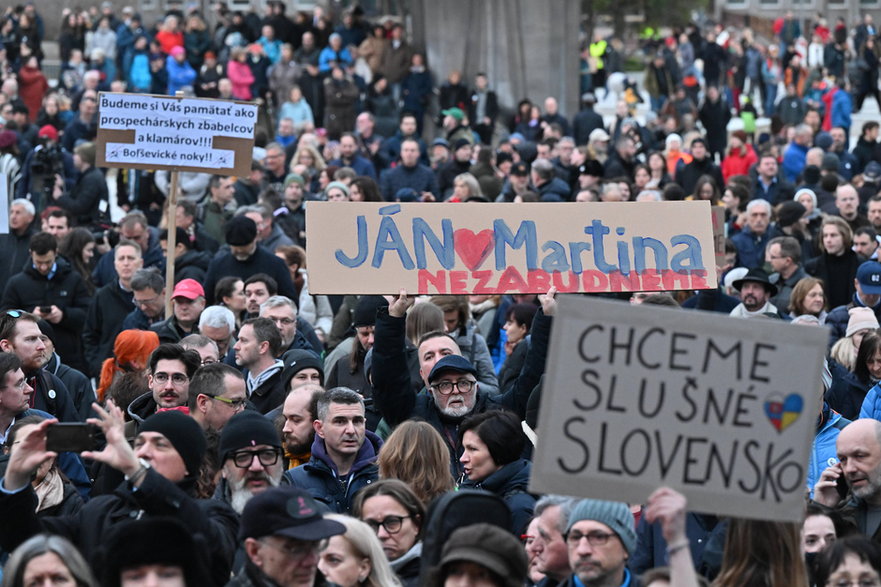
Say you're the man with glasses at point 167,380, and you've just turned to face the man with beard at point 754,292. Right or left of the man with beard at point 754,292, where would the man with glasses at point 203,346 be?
left

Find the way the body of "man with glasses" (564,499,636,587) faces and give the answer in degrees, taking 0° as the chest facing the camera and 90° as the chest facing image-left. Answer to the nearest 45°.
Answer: approximately 45°

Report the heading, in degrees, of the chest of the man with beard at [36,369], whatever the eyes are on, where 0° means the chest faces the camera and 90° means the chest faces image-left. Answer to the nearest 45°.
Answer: approximately 315°

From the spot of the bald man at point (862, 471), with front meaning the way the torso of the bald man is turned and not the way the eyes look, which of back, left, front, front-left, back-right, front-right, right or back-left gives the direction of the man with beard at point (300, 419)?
front-right

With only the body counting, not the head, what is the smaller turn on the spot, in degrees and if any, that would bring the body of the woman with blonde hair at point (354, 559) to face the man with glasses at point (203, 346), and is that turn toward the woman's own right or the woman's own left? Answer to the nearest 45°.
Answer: approximately 135° to the woman's own right

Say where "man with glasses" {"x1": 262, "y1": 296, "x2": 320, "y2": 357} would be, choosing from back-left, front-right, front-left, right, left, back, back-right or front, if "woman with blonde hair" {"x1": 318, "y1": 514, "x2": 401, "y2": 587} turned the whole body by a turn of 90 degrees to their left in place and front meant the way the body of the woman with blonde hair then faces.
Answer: back-left
